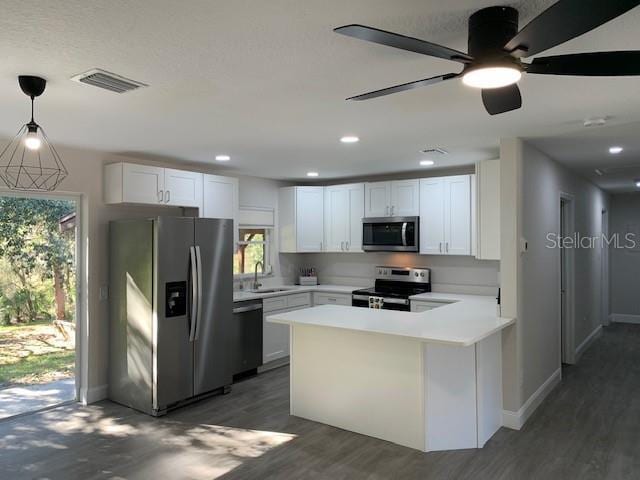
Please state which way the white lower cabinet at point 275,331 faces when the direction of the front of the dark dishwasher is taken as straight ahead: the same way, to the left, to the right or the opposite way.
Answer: the same way

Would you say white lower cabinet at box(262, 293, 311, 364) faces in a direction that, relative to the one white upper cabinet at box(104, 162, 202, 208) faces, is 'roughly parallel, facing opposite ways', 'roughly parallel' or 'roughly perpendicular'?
roughly parallel

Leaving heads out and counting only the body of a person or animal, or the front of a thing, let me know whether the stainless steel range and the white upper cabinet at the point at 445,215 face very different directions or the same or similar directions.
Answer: same or similar directions

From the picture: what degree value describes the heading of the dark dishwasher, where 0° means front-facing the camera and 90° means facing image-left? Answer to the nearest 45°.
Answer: approximately 315°

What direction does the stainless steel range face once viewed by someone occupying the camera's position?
facing the viewer and to the left of the viewer

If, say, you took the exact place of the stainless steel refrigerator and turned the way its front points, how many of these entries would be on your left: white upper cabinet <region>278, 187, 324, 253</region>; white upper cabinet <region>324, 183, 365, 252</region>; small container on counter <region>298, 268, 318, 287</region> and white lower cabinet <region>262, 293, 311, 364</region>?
4

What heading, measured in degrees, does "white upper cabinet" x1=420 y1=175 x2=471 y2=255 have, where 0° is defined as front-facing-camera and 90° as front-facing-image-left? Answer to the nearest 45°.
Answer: approximately 45°

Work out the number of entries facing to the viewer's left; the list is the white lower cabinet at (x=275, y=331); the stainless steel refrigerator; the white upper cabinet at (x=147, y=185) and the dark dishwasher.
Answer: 0

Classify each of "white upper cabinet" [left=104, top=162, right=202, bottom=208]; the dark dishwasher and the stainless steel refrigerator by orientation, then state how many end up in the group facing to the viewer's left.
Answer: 0

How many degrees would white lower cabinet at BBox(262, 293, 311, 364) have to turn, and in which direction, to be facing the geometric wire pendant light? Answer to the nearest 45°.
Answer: approximately 90° to its right

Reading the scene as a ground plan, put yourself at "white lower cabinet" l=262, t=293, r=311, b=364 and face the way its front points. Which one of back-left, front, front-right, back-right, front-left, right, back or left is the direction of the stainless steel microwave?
front-left

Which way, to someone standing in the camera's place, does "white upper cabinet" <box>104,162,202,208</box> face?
facing the viewer and to the right of the viewer
